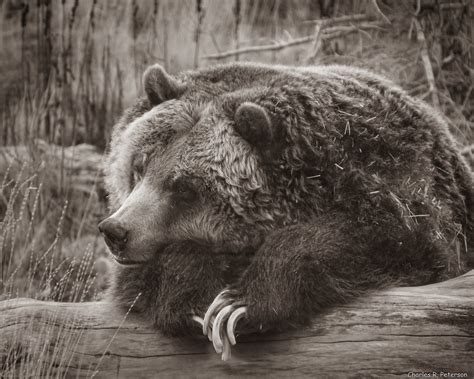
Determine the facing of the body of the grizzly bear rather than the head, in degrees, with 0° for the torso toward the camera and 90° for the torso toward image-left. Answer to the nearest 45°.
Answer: approximately 45°

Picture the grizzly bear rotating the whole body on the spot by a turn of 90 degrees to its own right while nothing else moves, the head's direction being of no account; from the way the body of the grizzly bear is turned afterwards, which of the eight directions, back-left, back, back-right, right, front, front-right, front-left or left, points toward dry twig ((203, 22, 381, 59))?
front-right

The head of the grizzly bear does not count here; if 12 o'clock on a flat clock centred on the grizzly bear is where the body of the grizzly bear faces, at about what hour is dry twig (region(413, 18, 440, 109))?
The dry twig is roughly at 5 o'clock from the grizzly bear.
